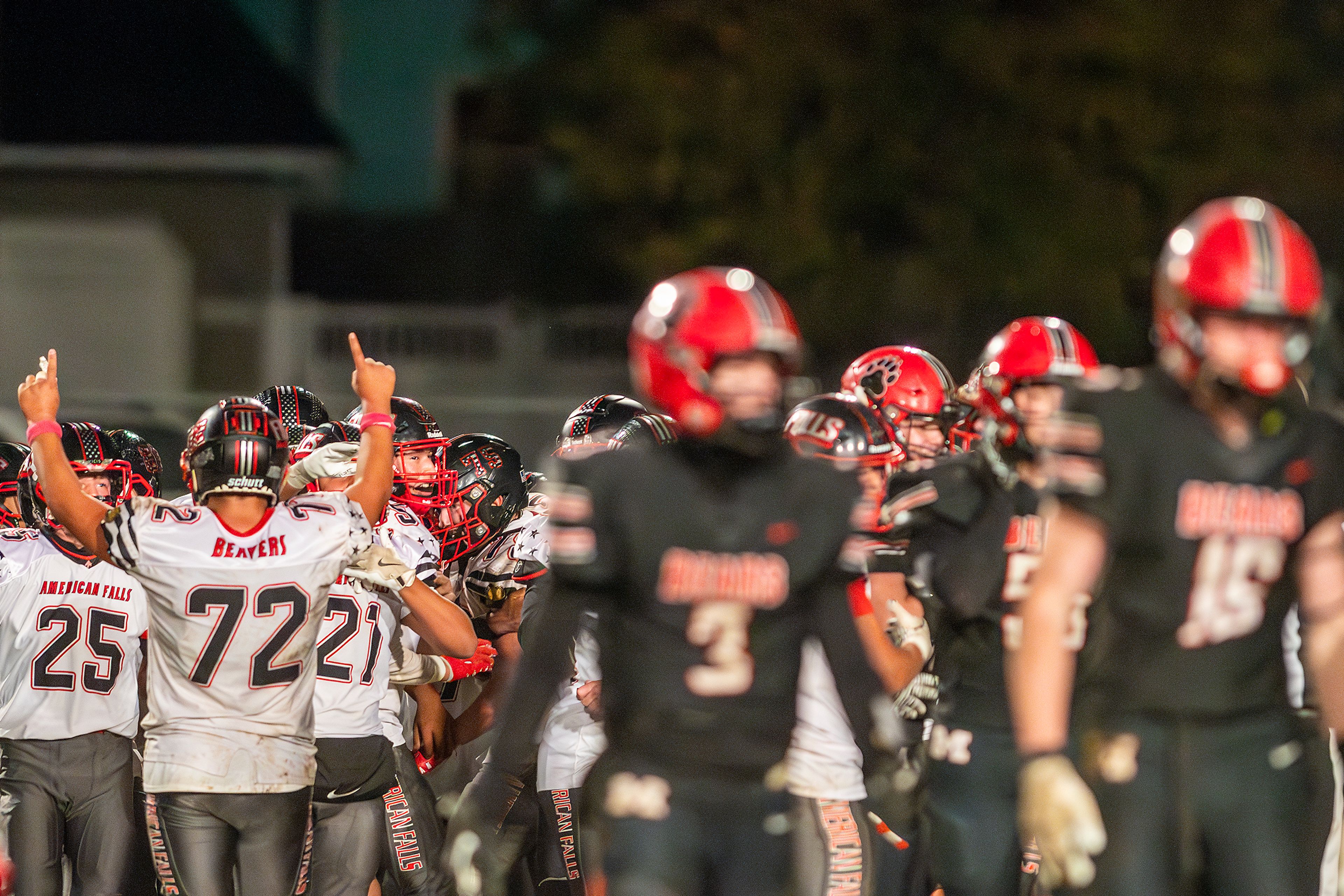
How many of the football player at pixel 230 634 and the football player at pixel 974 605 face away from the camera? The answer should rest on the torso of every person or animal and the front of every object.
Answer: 1

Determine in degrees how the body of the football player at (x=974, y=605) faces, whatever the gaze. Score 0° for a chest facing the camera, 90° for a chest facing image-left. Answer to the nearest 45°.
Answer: approximately 315°

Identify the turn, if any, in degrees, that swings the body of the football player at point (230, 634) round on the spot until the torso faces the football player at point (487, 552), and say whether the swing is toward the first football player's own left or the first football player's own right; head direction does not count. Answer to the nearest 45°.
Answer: approximately 45° to the first football player's own right

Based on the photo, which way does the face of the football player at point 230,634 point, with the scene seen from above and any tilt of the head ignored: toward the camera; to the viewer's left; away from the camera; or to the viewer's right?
away from the camera

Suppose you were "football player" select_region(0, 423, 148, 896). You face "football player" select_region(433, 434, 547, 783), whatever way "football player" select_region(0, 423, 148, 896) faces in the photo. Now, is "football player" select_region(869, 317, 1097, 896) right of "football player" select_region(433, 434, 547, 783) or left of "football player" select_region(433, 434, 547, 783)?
right

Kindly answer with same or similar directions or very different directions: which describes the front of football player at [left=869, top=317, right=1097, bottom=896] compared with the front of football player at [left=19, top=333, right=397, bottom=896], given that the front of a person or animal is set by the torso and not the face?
very different directions

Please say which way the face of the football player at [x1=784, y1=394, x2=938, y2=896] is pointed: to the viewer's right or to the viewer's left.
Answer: to the viewer's right

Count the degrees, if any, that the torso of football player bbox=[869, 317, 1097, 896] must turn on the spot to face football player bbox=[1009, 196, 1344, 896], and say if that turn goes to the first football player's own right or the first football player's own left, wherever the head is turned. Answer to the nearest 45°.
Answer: approximately 45° to the first football player's own right

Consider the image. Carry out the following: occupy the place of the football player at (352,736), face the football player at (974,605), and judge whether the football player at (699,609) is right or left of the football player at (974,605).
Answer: right

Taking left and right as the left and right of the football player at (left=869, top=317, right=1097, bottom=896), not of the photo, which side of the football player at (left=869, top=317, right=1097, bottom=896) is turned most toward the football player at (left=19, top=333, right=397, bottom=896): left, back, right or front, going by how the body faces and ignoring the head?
right

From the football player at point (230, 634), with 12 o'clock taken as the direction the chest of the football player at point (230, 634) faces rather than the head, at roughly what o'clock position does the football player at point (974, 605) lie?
the football player at point (974, 605) is roughly at 3 o'clock from the football player at point (230, 634).

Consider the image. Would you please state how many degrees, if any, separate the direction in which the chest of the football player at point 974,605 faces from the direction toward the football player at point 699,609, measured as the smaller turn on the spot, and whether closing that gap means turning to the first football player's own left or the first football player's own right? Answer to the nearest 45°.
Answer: approximately 45° to the first football player's own right

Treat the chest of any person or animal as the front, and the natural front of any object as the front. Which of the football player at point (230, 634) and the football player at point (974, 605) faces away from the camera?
the football player at point (230, 634)

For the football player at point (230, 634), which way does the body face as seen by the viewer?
away from the camera
